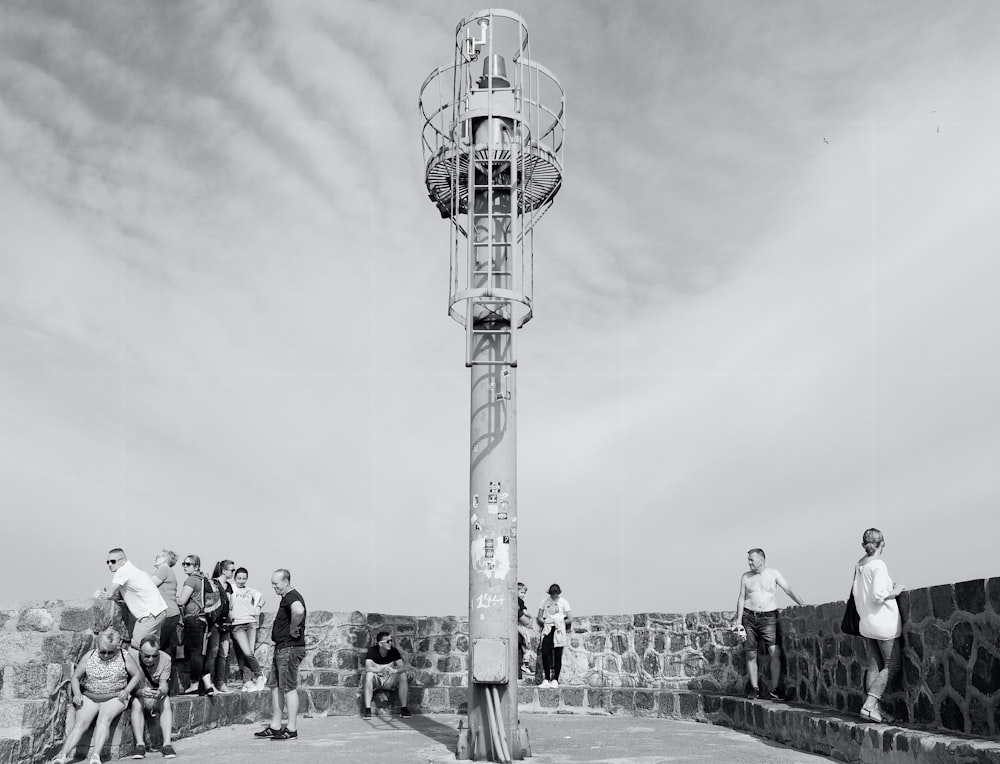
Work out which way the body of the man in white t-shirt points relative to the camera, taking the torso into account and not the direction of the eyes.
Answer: to the viewer's left

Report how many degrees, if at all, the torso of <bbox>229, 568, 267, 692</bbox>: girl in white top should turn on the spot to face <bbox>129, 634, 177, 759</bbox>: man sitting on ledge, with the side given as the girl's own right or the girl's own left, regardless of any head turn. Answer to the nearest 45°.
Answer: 0° — they already face them

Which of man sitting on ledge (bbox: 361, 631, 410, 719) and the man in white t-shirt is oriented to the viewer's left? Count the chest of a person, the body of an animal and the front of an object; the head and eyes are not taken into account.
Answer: the man in white t-shirt

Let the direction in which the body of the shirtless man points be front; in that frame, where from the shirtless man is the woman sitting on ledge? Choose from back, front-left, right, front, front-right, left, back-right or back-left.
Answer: front-right

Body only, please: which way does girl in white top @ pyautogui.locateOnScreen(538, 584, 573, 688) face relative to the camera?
toward the camera

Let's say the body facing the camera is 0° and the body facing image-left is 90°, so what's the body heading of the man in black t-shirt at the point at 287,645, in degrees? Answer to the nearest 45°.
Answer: approximately 90°

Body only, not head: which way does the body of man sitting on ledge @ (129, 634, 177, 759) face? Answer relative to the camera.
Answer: toward the camera

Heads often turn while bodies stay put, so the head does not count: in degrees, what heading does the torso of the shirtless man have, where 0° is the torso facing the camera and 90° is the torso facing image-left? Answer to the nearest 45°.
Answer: approximately 0°

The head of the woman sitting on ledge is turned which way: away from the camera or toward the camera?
toward the camera

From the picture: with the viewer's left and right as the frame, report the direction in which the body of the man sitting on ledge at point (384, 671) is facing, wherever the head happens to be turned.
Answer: facing the viewer

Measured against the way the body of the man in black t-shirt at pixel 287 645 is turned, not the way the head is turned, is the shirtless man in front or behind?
behind

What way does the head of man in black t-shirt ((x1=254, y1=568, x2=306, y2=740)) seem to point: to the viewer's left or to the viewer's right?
to the viewer's left

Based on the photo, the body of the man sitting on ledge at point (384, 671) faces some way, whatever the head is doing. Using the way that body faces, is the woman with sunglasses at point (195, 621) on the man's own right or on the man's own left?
on the man's own right

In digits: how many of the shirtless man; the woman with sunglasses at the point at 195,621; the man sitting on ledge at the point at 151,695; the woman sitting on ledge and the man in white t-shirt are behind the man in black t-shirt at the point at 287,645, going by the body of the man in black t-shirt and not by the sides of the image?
1
